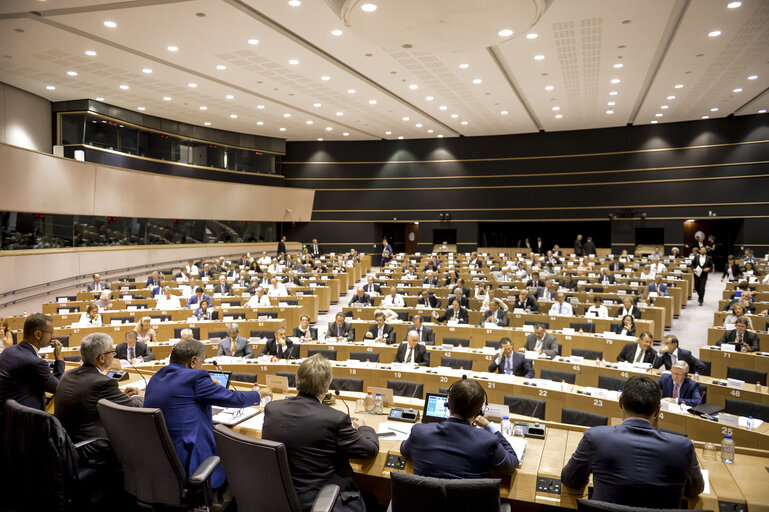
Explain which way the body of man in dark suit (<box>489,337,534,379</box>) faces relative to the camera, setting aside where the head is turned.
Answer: toward the camera

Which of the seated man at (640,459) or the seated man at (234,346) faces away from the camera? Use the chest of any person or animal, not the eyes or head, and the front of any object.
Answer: the seated man at (640,459)

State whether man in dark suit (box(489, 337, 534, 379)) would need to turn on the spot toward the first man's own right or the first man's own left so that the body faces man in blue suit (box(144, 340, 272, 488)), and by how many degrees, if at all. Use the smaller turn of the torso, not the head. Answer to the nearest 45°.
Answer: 0° — they already face them

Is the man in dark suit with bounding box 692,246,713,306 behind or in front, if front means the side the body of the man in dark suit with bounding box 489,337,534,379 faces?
behind

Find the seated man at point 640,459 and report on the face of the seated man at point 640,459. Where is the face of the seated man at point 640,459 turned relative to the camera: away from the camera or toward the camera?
away from the camera

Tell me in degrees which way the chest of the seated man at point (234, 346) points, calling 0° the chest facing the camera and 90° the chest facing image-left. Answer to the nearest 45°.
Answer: approximately 0°

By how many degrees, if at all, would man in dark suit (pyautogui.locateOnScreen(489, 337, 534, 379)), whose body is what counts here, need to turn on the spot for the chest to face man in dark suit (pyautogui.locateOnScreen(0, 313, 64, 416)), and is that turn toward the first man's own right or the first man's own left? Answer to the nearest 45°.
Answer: approximately 45° to the first man's own right

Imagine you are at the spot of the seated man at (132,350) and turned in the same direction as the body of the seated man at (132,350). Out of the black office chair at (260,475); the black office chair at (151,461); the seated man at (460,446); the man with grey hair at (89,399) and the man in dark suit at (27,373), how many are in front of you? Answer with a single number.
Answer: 5

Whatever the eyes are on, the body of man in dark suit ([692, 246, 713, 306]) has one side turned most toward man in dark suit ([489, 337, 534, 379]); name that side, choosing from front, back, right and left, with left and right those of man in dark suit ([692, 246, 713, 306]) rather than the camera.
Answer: front

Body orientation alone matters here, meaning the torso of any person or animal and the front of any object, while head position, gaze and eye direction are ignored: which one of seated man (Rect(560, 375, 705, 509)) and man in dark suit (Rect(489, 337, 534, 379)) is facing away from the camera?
the seated man

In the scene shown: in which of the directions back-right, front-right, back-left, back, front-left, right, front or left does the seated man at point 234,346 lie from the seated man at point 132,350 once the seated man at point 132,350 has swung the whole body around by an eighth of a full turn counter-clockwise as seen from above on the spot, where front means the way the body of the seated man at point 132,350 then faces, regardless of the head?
front-left

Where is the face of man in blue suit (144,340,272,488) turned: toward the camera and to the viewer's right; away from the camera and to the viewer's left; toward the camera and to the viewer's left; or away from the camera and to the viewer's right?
away from the camera and to the viewer's right

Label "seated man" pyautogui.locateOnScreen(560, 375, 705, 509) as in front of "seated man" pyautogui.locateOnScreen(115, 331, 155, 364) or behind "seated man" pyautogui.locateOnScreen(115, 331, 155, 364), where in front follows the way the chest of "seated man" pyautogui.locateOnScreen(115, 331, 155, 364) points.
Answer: in front

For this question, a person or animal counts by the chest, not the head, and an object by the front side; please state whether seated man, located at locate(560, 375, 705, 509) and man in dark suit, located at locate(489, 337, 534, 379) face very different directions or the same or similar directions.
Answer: very different directions

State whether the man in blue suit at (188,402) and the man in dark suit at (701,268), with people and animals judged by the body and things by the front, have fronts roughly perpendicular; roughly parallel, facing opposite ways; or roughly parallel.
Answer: roughly parallel, facing opposite ways

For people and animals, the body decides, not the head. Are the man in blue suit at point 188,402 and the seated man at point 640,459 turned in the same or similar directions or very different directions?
same or similar directions

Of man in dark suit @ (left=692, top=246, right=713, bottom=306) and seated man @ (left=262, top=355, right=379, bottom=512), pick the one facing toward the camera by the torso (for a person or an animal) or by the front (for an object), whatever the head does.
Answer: the man in dark suit

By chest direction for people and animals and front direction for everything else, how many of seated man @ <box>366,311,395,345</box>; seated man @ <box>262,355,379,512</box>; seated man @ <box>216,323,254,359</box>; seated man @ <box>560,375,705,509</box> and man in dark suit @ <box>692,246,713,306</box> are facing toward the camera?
3

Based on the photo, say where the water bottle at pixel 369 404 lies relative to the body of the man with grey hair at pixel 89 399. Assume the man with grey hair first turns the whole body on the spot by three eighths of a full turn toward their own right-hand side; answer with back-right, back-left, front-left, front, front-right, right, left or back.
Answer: left

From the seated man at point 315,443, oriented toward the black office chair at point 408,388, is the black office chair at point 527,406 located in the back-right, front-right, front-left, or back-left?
front-right

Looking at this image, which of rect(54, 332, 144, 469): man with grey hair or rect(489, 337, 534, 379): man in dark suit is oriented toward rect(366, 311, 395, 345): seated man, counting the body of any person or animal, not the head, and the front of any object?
the man with grey hair

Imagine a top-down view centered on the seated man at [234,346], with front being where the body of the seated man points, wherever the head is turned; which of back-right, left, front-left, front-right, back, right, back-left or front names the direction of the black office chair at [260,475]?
front

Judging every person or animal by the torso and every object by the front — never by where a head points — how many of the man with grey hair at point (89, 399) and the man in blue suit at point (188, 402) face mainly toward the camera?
0
